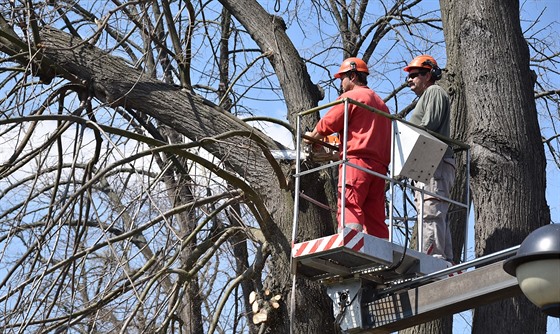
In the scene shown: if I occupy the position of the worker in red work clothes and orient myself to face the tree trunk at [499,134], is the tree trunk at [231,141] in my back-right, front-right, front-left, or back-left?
back-left

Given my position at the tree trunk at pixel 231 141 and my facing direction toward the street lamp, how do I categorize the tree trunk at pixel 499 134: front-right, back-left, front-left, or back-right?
front-left

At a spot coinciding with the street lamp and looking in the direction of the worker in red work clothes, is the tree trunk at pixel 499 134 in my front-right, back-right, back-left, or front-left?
front-right

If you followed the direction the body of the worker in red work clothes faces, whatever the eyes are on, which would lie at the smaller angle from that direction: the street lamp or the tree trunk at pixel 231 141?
the tree trunk

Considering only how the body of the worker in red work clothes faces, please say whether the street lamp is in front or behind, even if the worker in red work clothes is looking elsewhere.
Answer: behind

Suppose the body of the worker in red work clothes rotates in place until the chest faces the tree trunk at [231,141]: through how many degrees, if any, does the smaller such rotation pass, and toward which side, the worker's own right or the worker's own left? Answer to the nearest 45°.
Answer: approximately 45° to the worker's own left

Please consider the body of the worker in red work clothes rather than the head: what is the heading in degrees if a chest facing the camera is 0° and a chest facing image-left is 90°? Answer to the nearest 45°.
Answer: approximately 135°

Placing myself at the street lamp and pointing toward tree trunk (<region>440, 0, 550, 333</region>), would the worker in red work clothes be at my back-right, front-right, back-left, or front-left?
front-left

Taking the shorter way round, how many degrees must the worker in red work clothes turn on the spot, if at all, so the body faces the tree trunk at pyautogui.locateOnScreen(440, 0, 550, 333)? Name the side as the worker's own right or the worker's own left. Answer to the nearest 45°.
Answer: approximately 90° to the worker's own right

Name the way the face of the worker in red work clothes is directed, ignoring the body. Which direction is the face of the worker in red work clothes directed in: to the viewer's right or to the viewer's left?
to the viewer's left

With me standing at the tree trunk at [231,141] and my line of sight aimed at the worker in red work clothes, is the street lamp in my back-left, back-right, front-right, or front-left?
front-right
